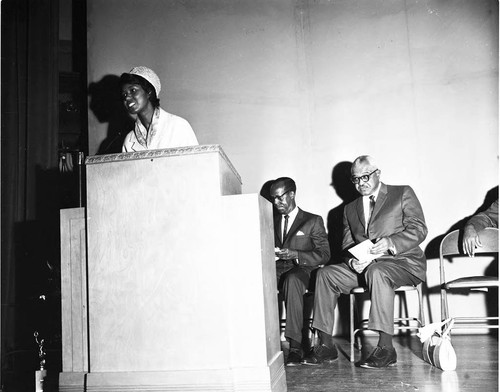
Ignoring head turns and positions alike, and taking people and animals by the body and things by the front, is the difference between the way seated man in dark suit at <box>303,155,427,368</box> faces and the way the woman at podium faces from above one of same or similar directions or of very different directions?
same or similar directions

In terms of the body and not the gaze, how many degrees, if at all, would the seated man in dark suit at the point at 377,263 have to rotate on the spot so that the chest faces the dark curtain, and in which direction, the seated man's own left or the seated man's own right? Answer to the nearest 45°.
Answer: approximately 45° to the seated man's own right

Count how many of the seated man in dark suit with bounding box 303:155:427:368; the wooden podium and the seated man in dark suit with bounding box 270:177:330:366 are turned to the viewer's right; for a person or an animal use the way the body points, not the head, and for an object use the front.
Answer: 0

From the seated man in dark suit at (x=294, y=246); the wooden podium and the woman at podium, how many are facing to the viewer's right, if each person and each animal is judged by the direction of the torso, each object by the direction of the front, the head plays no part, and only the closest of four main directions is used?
0

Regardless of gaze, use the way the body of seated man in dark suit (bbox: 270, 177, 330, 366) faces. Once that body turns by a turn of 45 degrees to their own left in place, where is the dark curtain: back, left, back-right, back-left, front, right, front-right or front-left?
right

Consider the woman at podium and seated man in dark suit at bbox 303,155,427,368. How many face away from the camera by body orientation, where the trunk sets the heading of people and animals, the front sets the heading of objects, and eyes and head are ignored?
0

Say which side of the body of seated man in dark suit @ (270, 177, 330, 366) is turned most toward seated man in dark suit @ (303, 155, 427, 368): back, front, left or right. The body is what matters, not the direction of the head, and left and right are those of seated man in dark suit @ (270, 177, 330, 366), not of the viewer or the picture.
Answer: left

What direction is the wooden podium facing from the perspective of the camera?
toward the camera

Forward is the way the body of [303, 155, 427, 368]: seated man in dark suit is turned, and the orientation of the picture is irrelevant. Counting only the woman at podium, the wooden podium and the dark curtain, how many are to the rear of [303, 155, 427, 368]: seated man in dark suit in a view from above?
0

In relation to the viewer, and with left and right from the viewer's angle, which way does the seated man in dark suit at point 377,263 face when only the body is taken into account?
facing the viewer and to the left of the viewer

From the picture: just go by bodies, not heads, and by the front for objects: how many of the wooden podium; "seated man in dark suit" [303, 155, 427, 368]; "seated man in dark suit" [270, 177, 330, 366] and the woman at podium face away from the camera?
0

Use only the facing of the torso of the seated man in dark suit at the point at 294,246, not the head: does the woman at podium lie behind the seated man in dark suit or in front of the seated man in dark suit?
in front

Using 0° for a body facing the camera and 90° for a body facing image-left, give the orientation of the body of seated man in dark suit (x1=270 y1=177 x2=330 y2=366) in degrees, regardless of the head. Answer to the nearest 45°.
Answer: approximately 45°

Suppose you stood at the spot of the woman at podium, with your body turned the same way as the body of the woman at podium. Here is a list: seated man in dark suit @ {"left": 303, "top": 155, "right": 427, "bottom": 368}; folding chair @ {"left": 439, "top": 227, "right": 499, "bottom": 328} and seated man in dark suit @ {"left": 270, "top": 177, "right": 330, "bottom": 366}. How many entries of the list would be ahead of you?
0
